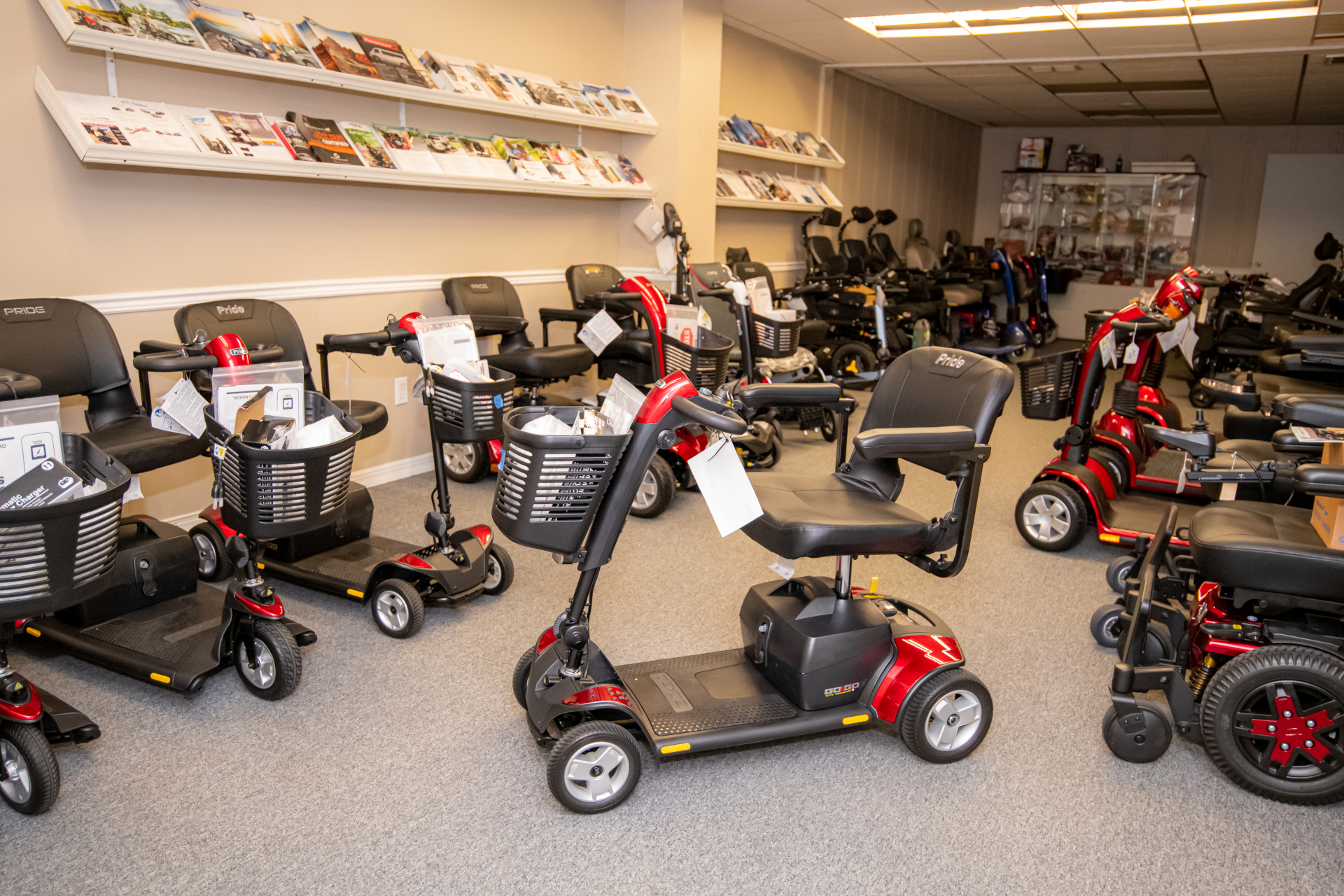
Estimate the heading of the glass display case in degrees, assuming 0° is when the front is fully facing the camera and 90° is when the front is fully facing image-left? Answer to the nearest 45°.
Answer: approximately 0°

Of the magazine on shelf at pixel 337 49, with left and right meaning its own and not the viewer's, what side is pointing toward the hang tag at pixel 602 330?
front

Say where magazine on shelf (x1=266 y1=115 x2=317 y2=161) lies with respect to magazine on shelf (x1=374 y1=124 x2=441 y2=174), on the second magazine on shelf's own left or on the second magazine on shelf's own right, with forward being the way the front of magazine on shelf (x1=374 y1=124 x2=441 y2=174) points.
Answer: on the second magazine on shelf's own right

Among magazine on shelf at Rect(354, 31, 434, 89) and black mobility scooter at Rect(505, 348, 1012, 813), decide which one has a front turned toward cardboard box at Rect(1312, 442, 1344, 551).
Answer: the magazine on shelf

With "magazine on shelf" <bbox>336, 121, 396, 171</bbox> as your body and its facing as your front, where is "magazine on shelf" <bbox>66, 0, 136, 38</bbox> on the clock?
"magazine on shelf" <bbox>66, 0, 136, 38</bbox> is roughly at 3 o'clock from "magazine on shelf" <bbox>336, 121, 396, 171</bbox>.

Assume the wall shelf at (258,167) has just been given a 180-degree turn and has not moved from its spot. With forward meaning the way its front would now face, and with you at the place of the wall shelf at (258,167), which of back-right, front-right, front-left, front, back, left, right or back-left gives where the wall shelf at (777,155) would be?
right

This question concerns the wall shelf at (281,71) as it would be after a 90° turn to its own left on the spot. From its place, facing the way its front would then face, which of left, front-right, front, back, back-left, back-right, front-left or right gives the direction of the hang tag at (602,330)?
right

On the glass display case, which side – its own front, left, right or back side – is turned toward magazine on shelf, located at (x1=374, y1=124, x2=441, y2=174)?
front

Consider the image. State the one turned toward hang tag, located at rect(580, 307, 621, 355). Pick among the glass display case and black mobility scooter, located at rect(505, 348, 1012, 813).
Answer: the glass display case

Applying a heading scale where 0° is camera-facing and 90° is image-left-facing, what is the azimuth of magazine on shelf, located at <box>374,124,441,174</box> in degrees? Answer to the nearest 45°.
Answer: approximately 315°

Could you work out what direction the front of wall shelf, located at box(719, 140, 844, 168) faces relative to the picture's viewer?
facing the viewer and to the right of the viewer

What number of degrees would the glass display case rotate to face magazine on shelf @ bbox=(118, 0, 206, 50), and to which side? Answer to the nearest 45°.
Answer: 0° — it already faces it

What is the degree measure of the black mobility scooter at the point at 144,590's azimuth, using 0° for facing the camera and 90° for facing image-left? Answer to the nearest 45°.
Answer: approximately 315°

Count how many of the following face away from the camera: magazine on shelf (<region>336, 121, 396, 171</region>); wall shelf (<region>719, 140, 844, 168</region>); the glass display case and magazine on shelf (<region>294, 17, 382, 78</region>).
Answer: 0

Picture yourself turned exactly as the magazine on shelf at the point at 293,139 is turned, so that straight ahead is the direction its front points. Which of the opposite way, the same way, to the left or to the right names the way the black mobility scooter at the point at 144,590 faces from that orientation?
the same way

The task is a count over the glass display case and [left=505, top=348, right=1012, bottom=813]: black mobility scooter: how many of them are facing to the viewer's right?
0
